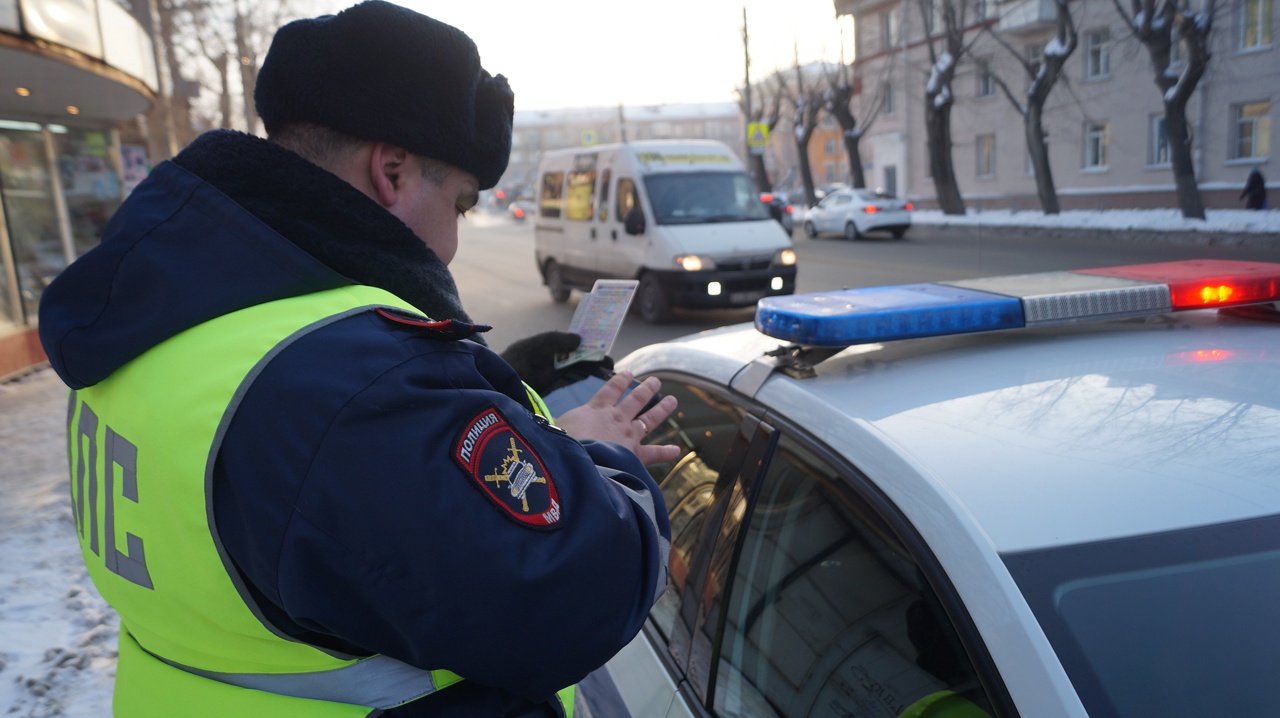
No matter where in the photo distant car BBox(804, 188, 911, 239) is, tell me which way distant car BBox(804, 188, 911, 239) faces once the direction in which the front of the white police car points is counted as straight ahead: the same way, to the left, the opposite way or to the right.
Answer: the opposite way

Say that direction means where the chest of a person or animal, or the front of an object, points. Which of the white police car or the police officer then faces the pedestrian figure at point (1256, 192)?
the police officer

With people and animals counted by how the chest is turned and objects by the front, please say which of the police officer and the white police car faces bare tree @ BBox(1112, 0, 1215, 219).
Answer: the police officer

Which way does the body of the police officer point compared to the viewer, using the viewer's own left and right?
facing away from the viewer and to the right of the viewer

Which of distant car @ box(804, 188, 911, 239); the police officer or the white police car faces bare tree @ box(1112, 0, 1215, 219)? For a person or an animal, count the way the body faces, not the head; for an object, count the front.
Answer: the police officer

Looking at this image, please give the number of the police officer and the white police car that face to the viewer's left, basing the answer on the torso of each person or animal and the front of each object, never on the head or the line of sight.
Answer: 0

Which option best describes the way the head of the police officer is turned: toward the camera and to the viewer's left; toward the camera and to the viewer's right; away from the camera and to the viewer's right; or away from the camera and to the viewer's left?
away from the camera and to the viewer's right

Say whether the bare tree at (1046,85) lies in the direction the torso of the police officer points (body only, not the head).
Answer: yes

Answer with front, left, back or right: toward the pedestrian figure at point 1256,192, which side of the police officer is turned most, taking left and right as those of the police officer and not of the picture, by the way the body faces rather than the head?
front

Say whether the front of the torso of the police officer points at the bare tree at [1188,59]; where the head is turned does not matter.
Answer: yes

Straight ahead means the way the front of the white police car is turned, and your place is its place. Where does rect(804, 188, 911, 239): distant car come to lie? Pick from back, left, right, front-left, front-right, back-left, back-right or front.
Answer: back-left

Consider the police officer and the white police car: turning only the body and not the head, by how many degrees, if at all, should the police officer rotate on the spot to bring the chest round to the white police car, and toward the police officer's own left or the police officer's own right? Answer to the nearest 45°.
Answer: approximately 45° to the police officer's own right

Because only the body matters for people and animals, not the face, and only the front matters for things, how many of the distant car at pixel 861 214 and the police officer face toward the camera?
0

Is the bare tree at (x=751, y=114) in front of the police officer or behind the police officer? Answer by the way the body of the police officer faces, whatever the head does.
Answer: in front
